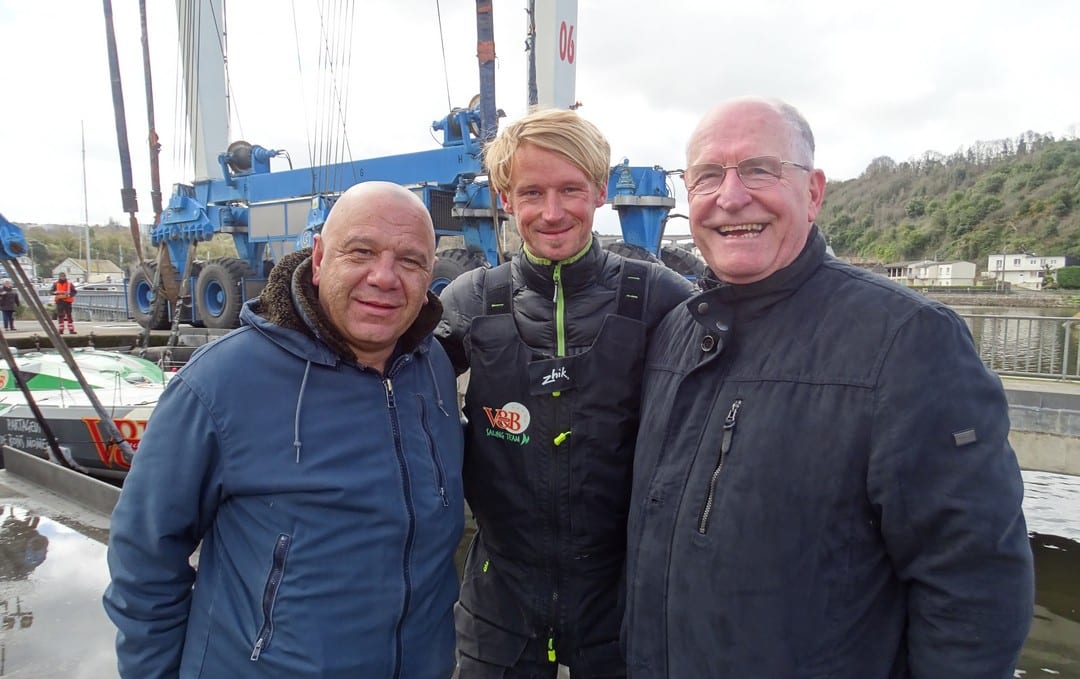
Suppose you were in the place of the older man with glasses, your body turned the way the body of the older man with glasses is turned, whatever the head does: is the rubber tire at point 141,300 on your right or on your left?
on your right

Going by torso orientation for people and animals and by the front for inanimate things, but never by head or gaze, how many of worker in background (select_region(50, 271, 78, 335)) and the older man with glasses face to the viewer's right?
0

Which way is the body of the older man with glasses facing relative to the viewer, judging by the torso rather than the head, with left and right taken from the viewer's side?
facing the viewer and to the left of the viewer

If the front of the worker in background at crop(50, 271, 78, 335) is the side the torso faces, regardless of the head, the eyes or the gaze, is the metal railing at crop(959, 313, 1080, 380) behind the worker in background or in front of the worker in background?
in front

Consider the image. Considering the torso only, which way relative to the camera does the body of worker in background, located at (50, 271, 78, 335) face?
toward the camera

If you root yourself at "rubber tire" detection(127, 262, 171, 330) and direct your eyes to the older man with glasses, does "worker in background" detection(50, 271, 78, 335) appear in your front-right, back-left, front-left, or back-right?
back-right

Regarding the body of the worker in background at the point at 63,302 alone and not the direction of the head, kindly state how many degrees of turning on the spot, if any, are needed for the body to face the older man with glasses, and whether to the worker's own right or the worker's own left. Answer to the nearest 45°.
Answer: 0° — they already face them
